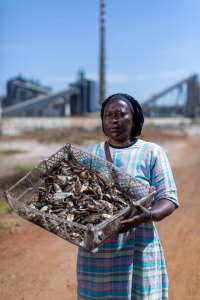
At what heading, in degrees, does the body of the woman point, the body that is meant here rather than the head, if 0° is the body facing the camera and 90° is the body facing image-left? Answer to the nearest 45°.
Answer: approximately 45°

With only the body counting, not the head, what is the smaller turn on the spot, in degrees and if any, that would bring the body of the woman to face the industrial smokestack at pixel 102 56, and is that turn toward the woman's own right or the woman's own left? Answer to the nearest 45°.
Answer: approximately 135° to the woman's own right
